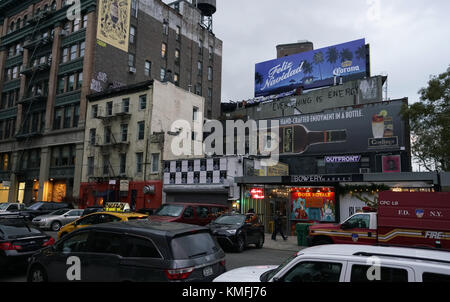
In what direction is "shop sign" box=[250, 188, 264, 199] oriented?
toward the camera

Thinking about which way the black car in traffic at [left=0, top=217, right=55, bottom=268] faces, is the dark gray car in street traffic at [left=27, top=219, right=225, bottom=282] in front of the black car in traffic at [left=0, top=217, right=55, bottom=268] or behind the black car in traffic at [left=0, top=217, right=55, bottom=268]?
behind

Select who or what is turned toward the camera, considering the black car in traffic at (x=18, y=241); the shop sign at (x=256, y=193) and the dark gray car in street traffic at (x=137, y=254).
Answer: the shop sign

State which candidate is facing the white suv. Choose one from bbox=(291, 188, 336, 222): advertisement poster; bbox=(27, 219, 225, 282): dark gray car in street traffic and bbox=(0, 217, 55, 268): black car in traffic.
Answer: the advertisement poster

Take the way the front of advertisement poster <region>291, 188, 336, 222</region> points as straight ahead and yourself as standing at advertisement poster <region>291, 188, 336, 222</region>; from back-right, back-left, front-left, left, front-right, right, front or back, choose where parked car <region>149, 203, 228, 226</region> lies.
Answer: front-right

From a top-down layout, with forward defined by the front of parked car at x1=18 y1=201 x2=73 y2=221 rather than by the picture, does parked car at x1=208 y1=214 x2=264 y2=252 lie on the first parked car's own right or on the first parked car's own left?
on the first parked car's own left

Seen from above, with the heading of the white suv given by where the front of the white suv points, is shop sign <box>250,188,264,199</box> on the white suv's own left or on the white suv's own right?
on the white suv's own right

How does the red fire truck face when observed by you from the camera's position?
facing to the left of the viewer

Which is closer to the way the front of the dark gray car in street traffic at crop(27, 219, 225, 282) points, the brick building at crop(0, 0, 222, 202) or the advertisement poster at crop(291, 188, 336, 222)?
the brick building

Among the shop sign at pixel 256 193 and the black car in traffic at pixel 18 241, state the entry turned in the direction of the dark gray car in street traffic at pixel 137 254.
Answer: the shop sign

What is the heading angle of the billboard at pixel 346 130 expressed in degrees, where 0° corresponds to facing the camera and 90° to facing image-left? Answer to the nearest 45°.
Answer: approximately 45°

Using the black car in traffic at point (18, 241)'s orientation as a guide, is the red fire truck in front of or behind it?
behind

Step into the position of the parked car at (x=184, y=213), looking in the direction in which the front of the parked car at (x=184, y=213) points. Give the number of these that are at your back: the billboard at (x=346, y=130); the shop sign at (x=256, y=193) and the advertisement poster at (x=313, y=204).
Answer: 3

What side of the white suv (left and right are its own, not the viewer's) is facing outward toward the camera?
left

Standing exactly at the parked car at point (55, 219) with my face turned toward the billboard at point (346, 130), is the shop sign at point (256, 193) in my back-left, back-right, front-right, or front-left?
front-right

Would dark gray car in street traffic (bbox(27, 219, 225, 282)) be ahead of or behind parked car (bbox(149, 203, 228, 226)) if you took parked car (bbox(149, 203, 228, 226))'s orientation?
ahead
